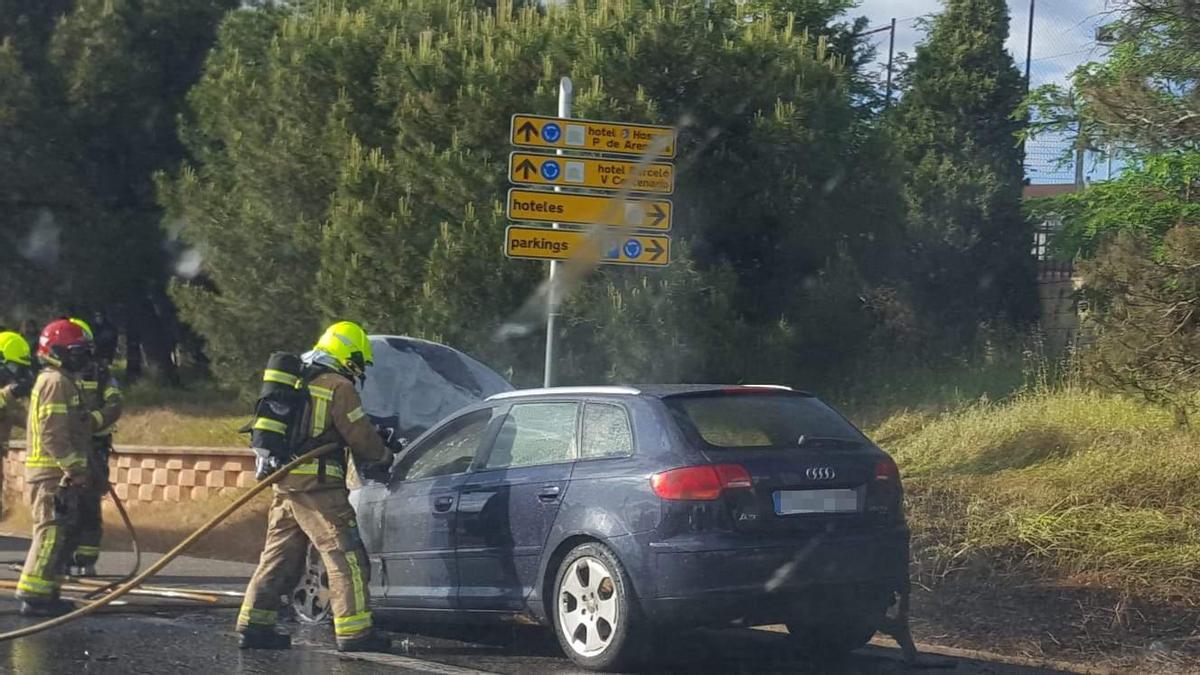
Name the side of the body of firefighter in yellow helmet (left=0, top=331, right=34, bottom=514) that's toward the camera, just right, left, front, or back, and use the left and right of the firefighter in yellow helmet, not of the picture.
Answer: right

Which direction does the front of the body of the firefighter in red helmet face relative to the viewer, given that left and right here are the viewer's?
facing to the right of the viewer

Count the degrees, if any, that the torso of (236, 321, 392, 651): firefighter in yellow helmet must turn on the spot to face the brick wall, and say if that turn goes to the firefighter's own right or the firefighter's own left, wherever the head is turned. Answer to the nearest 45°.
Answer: approximately 90° to the firefighter's own left

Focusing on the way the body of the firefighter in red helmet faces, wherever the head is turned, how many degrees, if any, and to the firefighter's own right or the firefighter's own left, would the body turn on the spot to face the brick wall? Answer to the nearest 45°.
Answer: approximately 90° to the firefighter's own left

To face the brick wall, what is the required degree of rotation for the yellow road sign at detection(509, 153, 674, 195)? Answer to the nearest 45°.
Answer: approximately 135° to its right

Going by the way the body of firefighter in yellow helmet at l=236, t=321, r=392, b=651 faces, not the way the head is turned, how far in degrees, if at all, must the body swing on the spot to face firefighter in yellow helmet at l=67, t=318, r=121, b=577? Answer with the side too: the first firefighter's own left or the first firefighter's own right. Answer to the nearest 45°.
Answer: approximately 135° to the first firefighter's own left

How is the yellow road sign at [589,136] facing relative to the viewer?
toward the camera

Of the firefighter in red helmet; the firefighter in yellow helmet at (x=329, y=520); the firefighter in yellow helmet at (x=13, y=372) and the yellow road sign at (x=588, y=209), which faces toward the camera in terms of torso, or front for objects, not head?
the yellow road sign

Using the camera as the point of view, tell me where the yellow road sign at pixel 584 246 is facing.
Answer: facing the viewer

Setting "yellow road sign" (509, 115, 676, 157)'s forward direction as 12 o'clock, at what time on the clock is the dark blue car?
The dark blue car is roughly at 12 o'clock from the yellow road sign.

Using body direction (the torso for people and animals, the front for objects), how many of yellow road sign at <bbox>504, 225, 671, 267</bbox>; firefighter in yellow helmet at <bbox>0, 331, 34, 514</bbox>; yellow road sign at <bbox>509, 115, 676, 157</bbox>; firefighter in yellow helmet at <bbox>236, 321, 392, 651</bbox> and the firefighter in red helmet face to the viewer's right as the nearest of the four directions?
3
